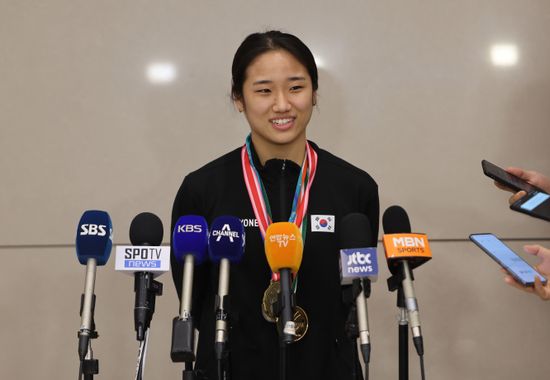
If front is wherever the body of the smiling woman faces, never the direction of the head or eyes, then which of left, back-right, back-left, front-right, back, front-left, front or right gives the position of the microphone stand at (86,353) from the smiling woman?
front-right

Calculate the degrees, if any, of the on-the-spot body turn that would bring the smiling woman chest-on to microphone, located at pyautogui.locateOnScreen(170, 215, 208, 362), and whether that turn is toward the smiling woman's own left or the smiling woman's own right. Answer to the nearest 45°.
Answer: approximately 45° to the smiling woman's own right

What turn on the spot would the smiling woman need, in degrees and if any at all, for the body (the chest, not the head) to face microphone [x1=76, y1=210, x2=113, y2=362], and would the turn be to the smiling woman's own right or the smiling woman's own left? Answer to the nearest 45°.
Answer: approximately 45° to the smiling woman's own right

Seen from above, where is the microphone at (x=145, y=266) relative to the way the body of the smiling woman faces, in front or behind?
in front

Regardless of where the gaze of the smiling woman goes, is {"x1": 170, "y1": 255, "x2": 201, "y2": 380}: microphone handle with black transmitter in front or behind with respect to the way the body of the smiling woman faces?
in front

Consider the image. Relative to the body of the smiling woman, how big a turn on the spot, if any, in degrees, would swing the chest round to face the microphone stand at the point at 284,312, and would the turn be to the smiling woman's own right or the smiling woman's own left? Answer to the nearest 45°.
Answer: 0° — they already face it

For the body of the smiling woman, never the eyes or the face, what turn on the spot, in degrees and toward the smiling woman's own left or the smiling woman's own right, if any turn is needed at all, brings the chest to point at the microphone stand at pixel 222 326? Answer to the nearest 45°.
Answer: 0° — they already face it

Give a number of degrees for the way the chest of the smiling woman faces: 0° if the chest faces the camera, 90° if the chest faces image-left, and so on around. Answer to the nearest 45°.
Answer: approximately 0°
